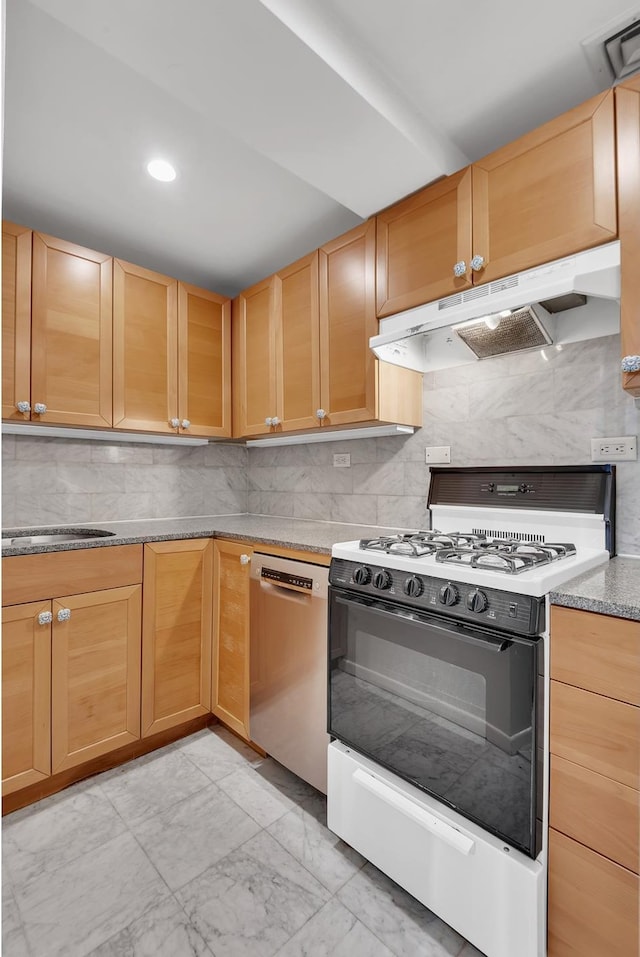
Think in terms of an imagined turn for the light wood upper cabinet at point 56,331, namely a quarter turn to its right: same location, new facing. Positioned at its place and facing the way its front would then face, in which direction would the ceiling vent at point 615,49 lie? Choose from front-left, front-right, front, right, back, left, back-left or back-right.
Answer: left

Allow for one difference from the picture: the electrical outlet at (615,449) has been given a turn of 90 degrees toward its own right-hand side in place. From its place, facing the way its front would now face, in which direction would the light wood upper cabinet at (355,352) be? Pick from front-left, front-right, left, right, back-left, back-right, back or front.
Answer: front

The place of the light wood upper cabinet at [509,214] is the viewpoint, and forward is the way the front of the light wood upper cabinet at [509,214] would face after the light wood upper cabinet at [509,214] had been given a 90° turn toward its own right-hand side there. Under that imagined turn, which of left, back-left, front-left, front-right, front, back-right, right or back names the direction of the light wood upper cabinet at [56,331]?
front-left

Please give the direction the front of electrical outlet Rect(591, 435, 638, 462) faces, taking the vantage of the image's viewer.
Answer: facing the viewer

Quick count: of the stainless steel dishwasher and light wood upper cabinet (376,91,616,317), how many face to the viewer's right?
0

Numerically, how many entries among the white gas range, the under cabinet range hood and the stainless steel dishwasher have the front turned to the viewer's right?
0

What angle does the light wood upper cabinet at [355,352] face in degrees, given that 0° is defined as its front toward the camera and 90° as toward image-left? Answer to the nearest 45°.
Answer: approximately 45°

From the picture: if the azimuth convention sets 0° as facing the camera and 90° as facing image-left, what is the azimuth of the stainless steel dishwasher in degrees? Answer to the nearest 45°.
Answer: approximately 45°

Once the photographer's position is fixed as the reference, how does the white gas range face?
facing the viewer and to the left of the viewer

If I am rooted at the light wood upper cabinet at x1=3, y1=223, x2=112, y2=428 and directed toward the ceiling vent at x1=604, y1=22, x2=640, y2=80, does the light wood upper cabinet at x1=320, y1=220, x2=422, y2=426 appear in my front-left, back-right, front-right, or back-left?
front-left
